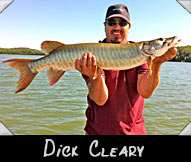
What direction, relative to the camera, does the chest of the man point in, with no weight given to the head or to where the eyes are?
toward the camera
